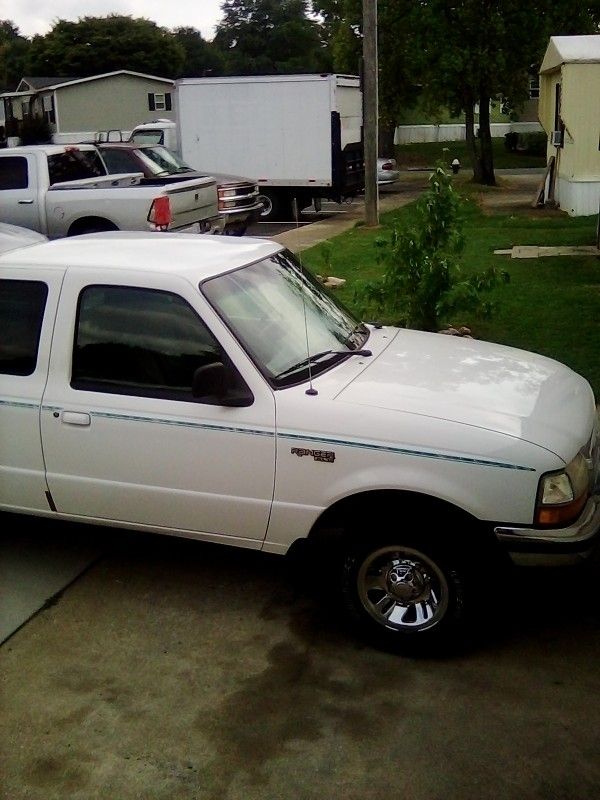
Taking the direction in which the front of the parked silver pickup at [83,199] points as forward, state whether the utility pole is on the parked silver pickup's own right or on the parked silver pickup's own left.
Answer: on the parked silver pickup's own right

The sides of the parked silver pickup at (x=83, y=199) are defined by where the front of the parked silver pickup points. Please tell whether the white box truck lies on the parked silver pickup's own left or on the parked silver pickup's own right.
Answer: on the parked silver pickup's own right

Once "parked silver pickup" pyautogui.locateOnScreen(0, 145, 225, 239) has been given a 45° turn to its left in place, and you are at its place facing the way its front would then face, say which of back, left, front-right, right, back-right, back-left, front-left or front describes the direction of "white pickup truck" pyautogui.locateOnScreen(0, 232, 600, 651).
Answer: left

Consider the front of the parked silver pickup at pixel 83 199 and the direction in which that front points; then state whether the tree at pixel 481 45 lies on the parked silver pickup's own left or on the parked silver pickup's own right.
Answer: on the parked silver pickup's own right

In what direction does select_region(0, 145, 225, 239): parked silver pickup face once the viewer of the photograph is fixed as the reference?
facing away from the viewer and to the left of the viewer

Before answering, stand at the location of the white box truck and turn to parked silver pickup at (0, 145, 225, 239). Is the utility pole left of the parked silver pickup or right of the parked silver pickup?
left

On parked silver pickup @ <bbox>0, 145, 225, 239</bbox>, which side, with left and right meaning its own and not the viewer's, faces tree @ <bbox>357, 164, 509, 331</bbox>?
back

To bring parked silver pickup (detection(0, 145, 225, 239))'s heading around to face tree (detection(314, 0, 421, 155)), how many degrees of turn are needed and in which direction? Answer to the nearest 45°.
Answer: approximately 90° to its right

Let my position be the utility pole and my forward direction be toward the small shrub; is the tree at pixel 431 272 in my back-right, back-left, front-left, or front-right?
back-right
